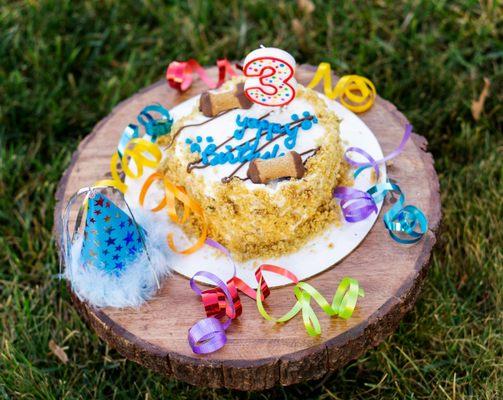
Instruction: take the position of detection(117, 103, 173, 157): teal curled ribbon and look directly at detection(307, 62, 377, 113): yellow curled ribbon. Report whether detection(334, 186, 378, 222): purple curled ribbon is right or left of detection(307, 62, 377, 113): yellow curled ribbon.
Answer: right

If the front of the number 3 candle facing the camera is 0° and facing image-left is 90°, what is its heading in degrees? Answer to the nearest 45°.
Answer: approximately 0°

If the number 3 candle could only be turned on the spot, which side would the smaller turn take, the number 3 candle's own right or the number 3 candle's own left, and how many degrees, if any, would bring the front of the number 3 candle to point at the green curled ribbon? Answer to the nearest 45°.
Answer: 0° — it already faces it

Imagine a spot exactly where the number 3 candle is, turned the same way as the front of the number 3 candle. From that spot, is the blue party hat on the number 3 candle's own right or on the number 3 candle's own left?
on the number 3 candle's own right

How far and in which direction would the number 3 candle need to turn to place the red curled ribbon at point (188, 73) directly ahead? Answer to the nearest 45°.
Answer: approximately 135° to its right
